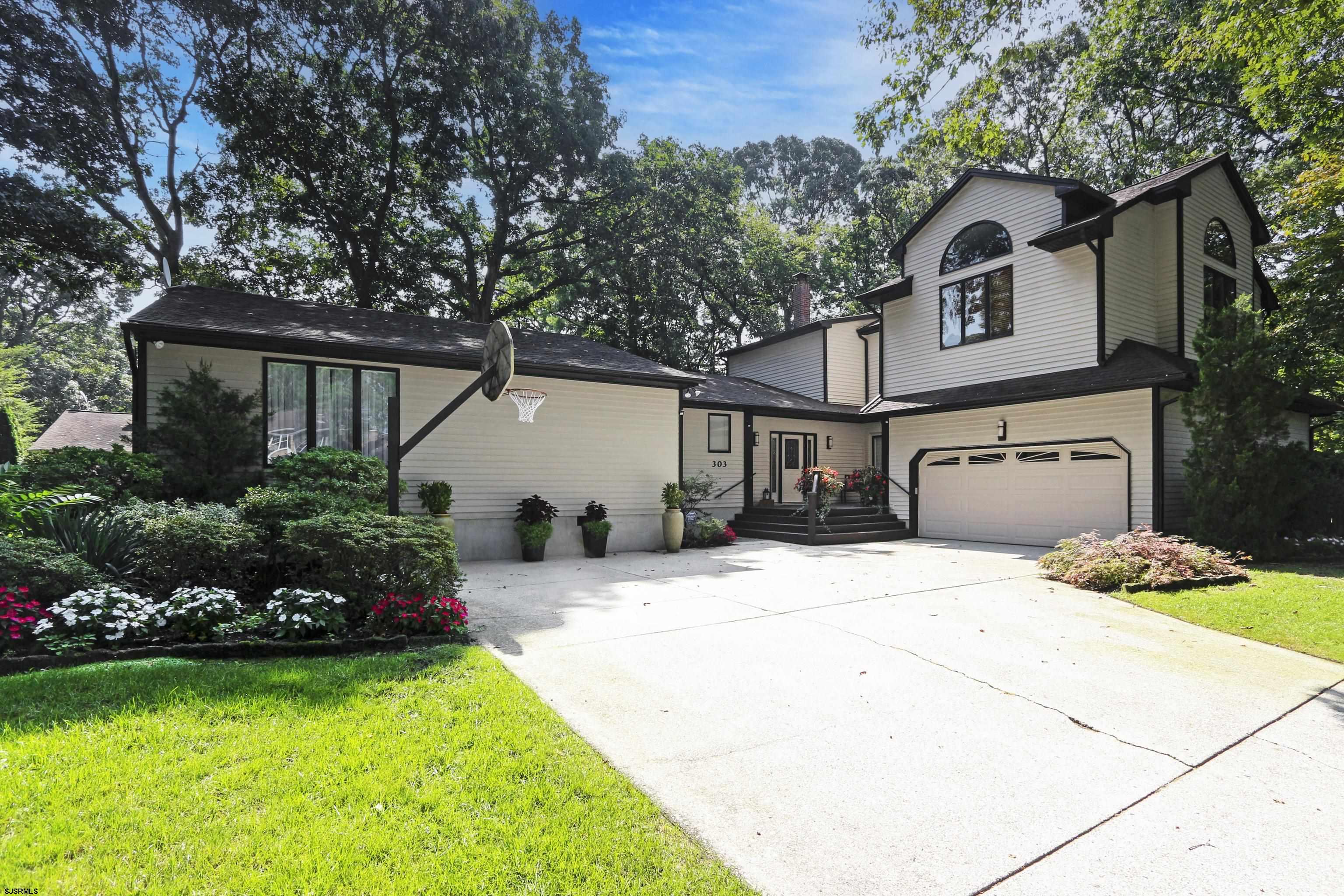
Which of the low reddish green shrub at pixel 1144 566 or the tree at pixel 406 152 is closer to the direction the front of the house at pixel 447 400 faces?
the low reddish green shrub

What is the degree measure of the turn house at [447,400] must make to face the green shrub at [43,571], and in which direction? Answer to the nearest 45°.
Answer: approximately 45° to its right

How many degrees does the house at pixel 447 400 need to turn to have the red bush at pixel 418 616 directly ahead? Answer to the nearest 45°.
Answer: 0° — it already faces it

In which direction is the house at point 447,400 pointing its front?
toward the camera

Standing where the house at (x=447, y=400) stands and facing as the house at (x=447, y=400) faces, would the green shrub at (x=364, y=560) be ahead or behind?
ahead

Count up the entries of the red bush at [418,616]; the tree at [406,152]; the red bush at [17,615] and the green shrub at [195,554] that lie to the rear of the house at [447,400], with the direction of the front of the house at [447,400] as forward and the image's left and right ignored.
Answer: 1

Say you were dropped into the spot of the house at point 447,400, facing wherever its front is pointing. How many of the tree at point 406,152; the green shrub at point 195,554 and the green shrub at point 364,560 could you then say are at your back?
1

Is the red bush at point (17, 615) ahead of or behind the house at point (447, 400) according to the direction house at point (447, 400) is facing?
ahead

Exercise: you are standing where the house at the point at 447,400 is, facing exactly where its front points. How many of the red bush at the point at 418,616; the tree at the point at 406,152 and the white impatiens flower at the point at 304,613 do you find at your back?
1

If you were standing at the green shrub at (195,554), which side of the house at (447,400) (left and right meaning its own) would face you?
front

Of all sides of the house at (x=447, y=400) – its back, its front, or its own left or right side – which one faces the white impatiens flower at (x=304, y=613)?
front

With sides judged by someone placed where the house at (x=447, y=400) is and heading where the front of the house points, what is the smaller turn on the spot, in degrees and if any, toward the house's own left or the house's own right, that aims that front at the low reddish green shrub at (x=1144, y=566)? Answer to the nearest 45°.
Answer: approximately 45° to the house's own left

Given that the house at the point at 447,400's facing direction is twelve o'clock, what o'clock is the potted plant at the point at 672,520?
The potted plant is roughly at 9 o'clock from the house.
